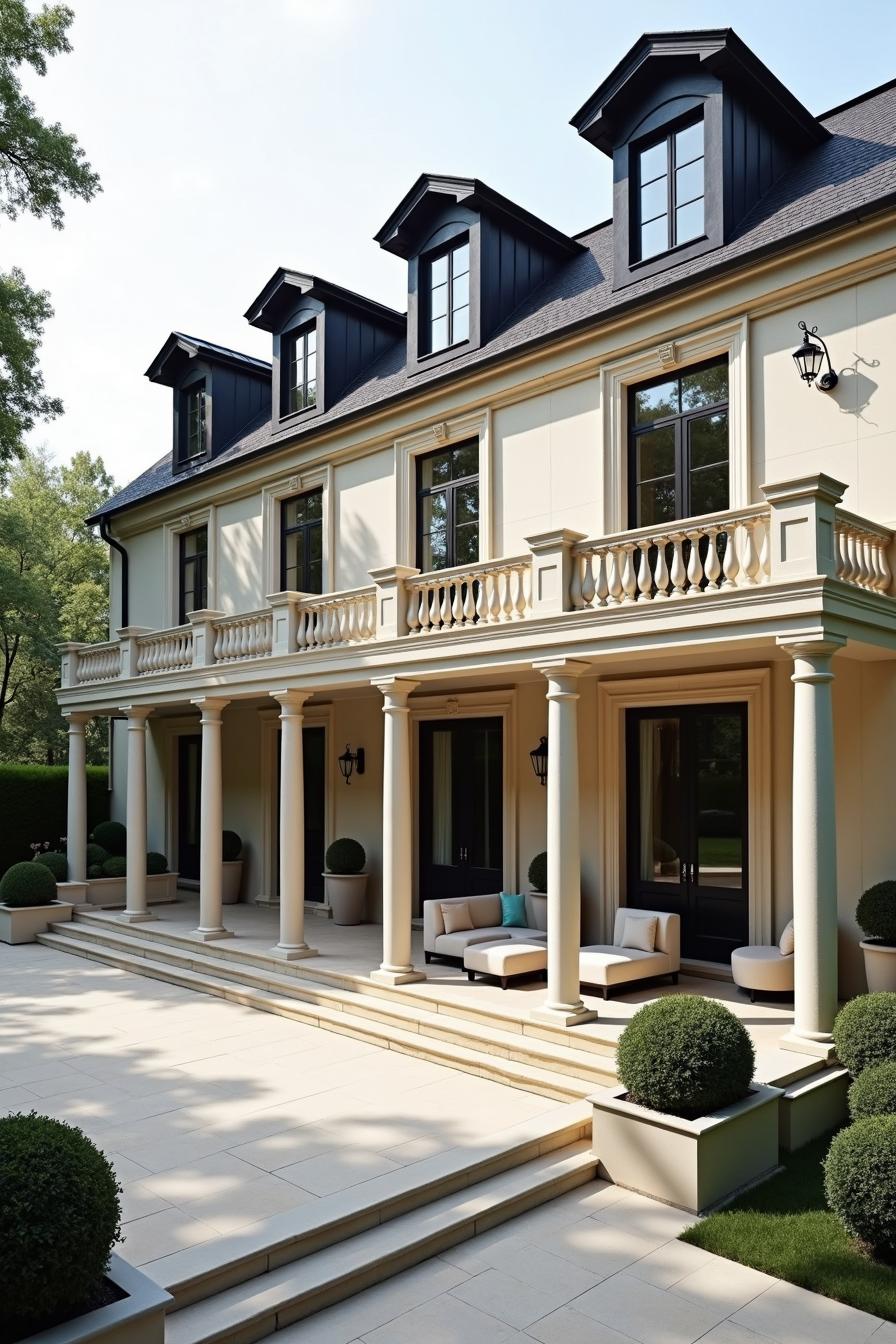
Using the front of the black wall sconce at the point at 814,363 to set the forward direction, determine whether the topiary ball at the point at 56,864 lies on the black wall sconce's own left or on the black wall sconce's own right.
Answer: on the black wall sconce's own right

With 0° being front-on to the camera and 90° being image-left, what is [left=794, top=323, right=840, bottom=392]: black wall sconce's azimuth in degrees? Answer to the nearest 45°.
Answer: approximately 45°

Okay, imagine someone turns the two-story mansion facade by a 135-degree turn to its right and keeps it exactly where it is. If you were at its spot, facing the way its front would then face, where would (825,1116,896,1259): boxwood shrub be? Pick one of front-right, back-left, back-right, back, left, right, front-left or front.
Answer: back

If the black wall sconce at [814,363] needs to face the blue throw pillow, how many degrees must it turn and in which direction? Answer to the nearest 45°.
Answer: approximately 90° to its right

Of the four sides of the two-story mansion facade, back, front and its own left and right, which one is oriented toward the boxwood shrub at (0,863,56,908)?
right

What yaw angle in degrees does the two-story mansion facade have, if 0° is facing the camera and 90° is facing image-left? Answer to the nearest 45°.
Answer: approximately 45°

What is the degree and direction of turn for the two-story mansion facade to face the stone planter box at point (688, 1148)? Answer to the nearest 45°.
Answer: approximately 45° to its left

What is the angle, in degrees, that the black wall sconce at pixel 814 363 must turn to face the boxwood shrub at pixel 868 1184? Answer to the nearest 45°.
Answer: approximately 45° to its left

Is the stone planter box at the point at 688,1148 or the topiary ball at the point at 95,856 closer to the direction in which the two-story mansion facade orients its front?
the stone planter box
